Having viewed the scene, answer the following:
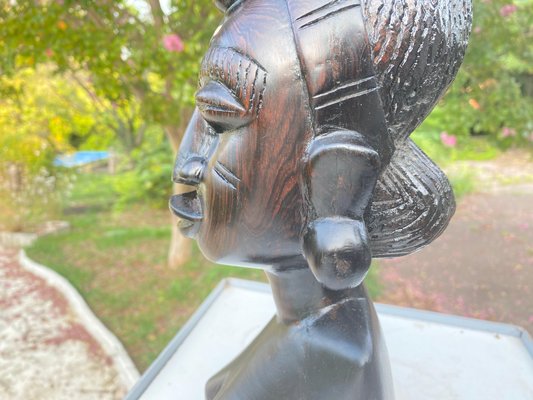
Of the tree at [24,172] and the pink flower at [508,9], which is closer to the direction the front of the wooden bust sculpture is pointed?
the tree

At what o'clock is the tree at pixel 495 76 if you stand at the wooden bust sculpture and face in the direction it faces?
The tree is roughly at 4 o'clock from the wooden bust sculpture.

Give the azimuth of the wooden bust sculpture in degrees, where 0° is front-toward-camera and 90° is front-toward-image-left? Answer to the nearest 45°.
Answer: approximately 90°

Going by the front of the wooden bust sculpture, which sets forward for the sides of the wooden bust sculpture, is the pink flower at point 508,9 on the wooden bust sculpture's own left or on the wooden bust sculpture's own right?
on the wooden bust sculpture's own right

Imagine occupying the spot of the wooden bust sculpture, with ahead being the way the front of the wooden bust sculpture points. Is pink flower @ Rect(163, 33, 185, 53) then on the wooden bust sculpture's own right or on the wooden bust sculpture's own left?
on the wooden bust sculpture's own right

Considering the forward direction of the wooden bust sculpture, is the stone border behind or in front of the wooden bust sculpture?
in front
